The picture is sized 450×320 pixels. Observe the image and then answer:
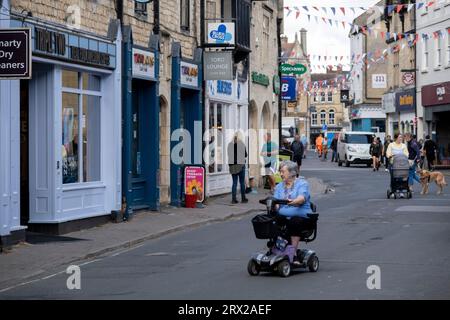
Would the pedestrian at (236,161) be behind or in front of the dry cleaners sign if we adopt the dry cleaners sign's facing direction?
behind

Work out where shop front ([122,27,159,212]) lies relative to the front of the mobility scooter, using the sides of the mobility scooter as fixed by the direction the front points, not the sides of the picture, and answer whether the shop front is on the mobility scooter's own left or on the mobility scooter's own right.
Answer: on the mobility scooter's own right

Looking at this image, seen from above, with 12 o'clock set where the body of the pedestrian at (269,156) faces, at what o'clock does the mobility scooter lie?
The mobility scooter is roughly at 12 o'clock from the pedestrian.

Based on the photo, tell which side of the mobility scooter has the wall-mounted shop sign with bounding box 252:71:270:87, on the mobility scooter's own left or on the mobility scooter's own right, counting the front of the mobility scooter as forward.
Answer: on the mobility scooter's own right

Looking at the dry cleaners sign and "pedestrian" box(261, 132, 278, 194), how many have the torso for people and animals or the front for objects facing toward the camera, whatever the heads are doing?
2

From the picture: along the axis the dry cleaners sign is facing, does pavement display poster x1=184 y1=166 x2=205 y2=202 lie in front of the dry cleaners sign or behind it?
behind

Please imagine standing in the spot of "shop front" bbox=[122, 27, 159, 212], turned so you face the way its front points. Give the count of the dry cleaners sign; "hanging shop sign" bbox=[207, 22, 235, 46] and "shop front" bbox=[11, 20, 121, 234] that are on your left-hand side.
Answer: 1

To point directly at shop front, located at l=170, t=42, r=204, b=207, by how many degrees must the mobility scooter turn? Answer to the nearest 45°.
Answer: approximately 135° to its right
